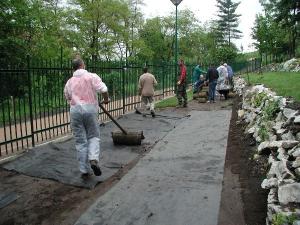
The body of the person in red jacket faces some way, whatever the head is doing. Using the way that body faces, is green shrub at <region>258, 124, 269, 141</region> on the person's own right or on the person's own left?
on the person's own left

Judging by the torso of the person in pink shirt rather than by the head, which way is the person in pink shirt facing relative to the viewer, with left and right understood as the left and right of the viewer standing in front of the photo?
facing away from the viewer

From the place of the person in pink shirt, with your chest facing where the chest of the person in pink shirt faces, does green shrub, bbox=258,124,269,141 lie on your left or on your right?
on your right

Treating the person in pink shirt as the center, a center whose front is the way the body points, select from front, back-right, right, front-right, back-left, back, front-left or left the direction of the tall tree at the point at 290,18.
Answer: front-right

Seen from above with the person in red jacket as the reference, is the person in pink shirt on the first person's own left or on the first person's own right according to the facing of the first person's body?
on the first person's own left

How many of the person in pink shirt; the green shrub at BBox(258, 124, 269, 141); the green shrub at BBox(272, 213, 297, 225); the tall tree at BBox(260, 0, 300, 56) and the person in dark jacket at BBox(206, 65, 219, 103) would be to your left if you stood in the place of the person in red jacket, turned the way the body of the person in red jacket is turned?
3

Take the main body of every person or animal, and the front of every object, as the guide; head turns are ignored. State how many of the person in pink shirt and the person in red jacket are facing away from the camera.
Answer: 1

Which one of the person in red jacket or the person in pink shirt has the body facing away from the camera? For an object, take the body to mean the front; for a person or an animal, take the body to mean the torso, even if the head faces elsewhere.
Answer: the person in pink shirt

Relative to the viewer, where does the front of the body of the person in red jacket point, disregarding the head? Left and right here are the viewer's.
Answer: facing to the left of the viewer

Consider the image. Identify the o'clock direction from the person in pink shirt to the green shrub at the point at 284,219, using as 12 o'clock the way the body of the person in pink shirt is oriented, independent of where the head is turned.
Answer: The green shrub is roughly at 5 o'clock from the person in pink shirt.

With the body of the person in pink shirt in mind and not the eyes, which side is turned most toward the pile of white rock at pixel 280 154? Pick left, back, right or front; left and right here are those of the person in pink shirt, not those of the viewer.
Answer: right

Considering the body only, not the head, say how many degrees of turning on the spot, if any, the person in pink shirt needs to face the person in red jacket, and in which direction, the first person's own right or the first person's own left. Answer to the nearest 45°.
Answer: approximately 45° to the first person's own right

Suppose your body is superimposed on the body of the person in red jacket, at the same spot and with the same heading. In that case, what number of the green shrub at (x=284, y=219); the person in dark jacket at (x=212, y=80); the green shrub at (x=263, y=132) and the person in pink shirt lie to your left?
3
